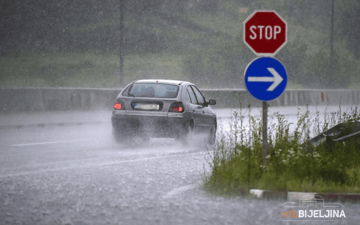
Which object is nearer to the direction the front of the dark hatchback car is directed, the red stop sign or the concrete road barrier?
the concrete road barrier

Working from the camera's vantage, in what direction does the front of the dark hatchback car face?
facing away from the viewer and to the right of the viewer

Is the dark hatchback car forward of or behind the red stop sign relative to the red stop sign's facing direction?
behind

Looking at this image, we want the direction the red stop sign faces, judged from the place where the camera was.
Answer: facing the viewer

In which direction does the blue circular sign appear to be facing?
toward the camera
